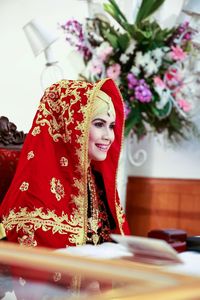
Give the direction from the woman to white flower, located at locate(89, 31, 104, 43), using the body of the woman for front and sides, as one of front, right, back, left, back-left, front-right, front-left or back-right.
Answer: back-left

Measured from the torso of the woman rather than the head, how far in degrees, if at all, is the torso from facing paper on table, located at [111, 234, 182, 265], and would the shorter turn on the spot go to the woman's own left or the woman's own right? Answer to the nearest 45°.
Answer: approximately 45° to the woman's own right

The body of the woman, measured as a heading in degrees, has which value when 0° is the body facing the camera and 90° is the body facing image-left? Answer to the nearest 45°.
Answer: approximately 315°

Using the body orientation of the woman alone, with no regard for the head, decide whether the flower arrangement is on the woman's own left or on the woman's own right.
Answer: on the woman's own left

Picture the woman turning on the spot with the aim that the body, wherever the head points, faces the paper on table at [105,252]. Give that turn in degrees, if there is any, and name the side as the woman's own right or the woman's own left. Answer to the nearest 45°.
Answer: approximately 45° to the woman's own right
